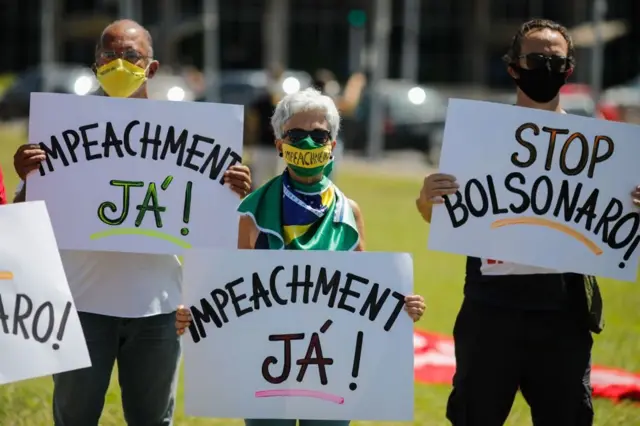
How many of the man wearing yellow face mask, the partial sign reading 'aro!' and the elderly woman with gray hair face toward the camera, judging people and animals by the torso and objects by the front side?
3

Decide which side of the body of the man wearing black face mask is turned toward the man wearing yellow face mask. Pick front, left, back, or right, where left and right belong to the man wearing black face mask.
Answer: right

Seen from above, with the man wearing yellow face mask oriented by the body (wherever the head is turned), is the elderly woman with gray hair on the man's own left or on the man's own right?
on the man's own left

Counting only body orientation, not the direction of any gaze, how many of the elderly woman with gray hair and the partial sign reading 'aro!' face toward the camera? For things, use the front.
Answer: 2

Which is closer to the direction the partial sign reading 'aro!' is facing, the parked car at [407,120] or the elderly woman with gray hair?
the elderly woman with gray hair

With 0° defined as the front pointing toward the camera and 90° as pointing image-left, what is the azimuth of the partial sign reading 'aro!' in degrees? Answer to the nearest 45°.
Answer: approximately 0°

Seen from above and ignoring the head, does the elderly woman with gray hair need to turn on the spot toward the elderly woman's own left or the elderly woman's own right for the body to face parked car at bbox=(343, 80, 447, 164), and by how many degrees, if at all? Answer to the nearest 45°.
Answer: approximately 180°

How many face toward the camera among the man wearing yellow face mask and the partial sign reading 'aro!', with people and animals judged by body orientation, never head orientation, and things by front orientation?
2

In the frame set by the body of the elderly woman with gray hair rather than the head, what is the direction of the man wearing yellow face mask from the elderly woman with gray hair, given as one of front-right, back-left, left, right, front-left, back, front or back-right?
right

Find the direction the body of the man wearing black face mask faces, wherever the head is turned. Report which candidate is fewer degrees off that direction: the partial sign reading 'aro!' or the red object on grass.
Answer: the partial sign reading 'aro!'

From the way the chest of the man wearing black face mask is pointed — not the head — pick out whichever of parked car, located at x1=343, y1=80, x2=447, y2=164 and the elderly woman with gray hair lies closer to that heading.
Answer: the elderly woman with gray hair
